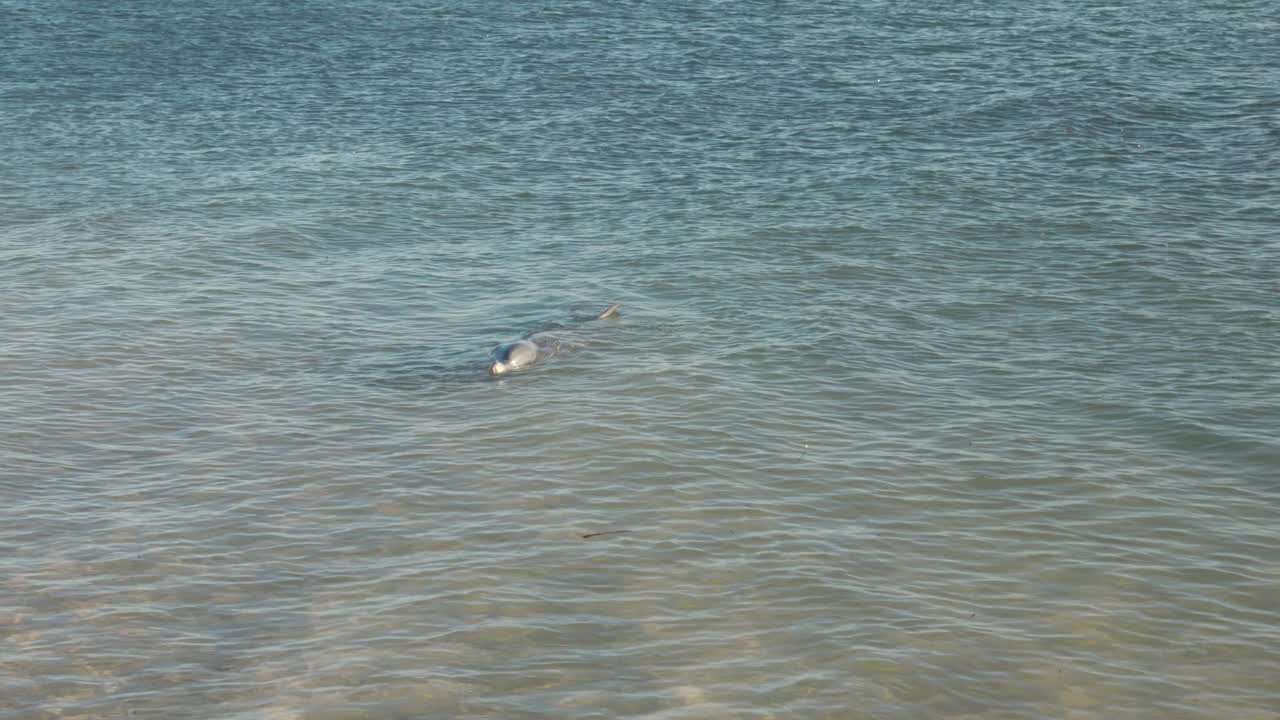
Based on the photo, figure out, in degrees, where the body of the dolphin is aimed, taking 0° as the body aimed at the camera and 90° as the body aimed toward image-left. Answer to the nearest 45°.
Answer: approximately 45°
